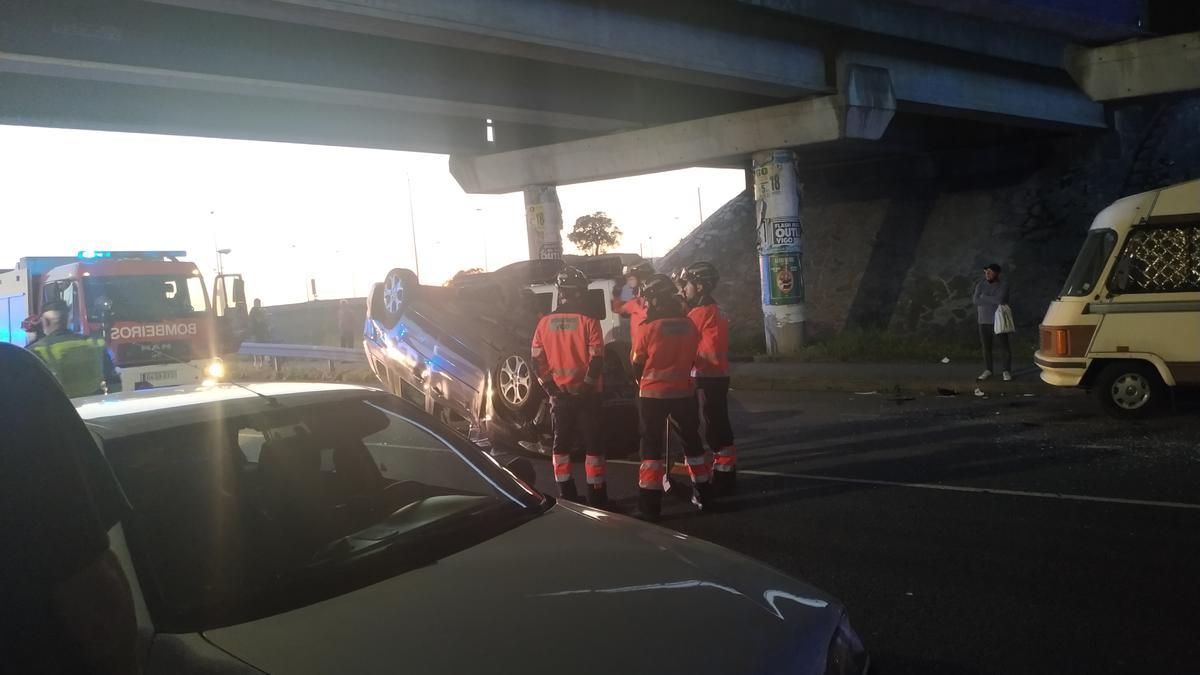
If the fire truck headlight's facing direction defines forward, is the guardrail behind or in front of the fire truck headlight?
behind

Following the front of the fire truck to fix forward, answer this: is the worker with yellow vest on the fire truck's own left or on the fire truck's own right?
on the fire truck's own right

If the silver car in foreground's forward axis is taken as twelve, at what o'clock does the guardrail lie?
The guardrail is roughly at 7 o'clock from the silver car in foreground.

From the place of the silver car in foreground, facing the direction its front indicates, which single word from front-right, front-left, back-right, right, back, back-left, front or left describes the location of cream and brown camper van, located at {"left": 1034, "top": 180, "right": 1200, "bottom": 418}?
left

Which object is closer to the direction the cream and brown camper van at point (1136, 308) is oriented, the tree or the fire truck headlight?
the fire truck headlight

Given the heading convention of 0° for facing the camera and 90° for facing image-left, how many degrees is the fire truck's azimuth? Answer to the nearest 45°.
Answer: approximately 315°

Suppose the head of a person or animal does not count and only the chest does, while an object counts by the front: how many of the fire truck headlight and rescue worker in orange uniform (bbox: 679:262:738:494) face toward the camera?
1

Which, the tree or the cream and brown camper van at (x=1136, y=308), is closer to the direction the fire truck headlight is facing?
the cream and brown camper van

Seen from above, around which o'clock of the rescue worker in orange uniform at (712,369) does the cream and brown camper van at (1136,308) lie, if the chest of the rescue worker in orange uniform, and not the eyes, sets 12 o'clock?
The cream and brown camper van is roughly at 5 o'clock from the rescue worker in orange uniform.

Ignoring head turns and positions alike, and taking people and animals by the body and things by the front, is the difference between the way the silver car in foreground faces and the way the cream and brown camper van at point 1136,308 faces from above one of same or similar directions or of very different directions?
very different directions

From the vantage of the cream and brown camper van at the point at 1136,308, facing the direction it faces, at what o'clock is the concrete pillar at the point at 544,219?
The concrete pillar is roughly at 1 o'clock from the cream and brown camper van.

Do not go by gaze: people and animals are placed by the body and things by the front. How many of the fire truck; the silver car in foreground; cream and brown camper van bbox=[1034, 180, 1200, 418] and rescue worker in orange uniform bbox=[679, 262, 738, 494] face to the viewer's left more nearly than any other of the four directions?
2

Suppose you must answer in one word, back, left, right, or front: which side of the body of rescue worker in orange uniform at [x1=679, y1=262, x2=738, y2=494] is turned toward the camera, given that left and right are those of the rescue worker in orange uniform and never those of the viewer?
left
